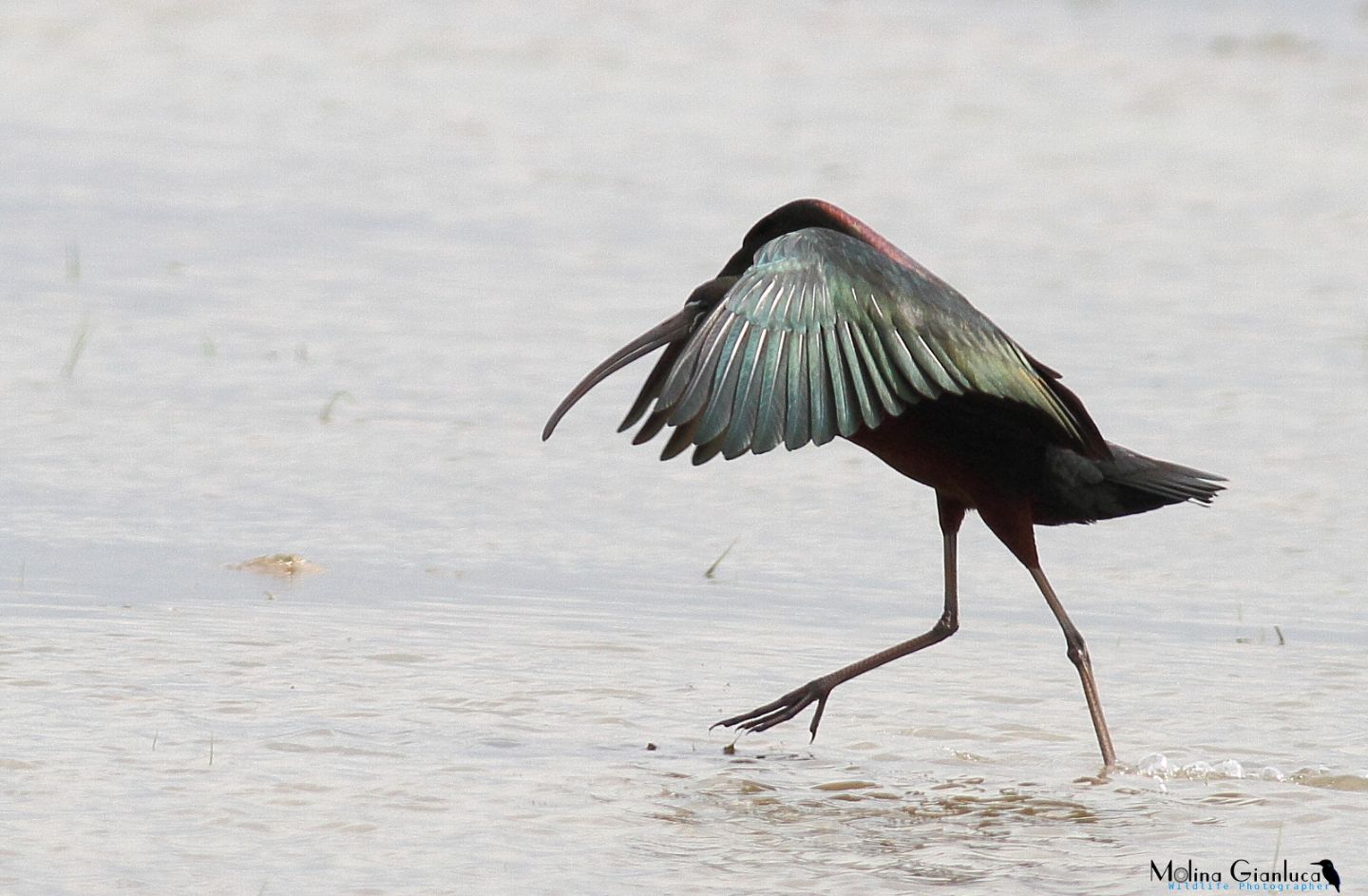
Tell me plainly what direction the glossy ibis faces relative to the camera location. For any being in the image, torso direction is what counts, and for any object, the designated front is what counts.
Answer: facing to the left of the viewer
